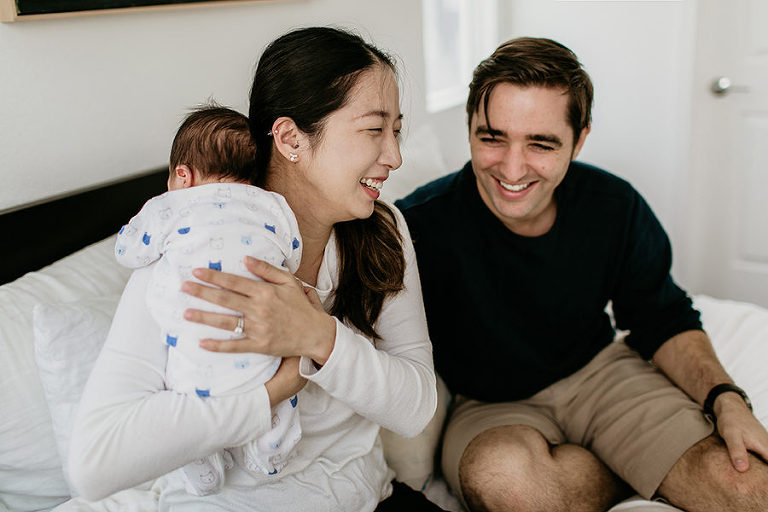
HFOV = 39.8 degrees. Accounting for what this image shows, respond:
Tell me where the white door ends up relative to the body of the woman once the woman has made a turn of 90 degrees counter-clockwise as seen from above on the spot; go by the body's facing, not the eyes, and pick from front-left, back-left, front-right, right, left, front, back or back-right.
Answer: front-left

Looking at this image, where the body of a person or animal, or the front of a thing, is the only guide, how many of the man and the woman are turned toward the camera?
2

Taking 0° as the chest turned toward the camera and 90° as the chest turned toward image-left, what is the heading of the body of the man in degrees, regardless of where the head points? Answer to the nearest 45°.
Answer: approximately 0°

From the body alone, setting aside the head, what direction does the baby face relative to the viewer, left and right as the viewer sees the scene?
facing away from the viewer

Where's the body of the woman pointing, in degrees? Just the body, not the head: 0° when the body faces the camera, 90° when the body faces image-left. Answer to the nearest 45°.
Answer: approximately 0°

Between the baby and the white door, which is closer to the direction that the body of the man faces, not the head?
the baby

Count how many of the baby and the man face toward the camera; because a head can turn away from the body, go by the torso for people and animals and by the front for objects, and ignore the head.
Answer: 1
